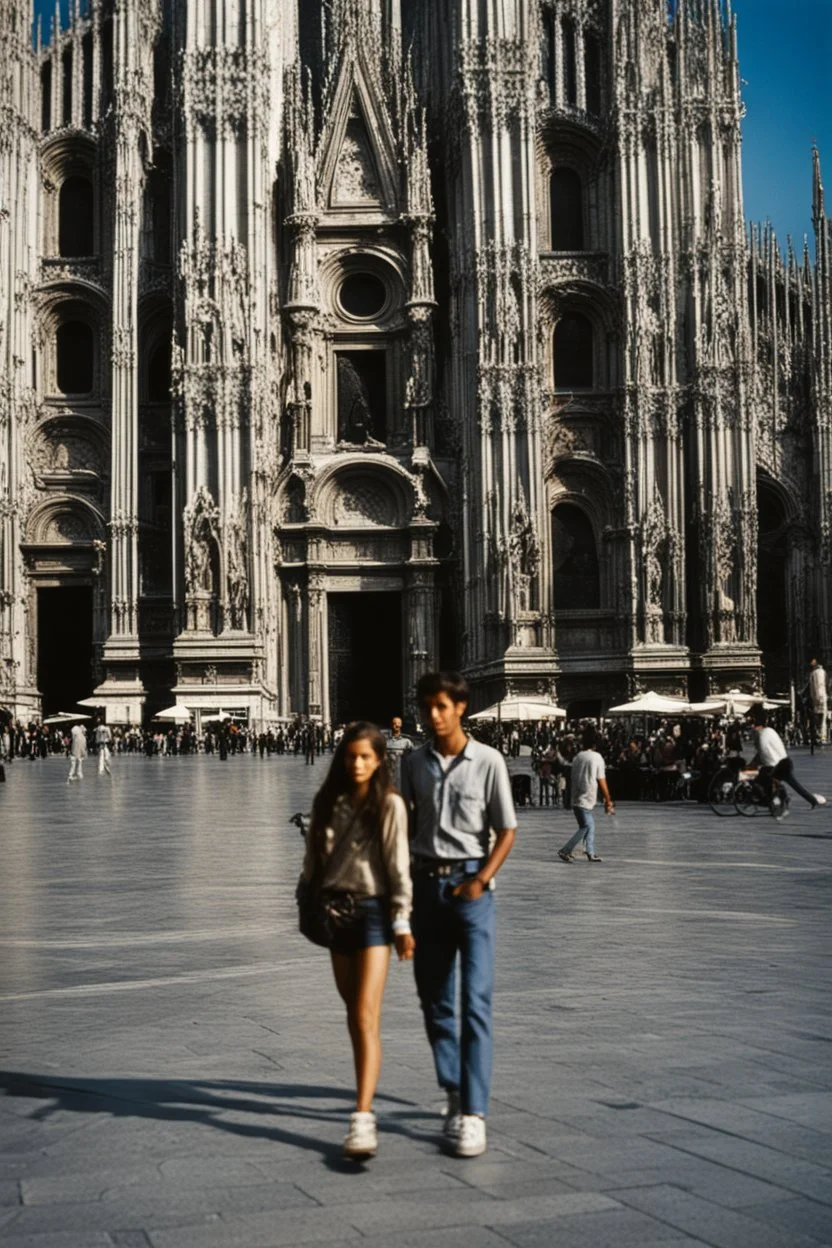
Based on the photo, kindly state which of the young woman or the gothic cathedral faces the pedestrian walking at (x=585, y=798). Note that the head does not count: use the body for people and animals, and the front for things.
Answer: the gothic cathedral

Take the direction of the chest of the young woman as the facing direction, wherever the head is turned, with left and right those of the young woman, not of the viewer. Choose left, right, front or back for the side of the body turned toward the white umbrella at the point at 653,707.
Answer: back

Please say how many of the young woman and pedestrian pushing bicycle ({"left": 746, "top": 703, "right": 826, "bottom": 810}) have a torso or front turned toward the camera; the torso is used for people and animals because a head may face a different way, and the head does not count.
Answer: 1

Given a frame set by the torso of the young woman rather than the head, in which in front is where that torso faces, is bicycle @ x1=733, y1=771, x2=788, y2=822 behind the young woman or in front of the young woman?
behind
